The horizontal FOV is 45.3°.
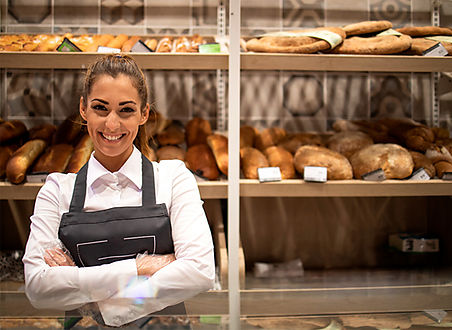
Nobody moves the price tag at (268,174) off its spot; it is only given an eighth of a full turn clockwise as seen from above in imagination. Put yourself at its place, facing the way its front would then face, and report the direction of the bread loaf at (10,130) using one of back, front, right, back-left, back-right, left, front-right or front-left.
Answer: front-right

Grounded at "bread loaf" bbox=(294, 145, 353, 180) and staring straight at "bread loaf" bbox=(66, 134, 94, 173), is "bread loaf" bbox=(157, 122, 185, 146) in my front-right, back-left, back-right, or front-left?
front-right

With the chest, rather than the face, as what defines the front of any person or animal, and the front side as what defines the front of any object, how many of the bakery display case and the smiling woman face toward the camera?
2

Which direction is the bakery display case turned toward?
toward the camera

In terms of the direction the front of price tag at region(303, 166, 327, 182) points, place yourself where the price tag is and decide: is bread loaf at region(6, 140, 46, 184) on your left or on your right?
on your right

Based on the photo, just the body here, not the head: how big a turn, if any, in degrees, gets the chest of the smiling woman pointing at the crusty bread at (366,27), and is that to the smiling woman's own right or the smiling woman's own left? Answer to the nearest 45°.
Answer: approximately 135° to the smiling woman's own left

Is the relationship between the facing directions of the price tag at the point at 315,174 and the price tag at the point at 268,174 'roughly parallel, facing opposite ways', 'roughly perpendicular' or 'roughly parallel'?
roughly parallel

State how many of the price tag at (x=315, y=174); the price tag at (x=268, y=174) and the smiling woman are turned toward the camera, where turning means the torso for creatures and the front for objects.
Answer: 3

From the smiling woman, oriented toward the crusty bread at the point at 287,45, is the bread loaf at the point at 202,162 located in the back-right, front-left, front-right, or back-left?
front-left

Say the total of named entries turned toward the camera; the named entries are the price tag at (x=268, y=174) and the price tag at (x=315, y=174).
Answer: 2

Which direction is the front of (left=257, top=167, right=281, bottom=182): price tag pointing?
toward the camera

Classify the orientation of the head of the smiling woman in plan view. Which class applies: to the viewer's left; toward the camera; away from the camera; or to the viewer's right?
toward the camera
